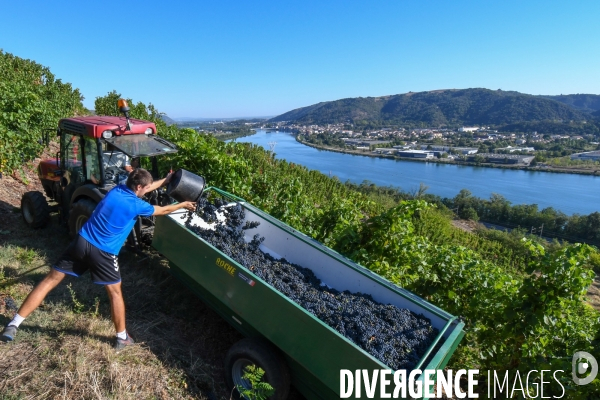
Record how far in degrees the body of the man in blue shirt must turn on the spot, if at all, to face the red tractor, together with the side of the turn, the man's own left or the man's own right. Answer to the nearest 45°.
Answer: approximately 45° to the man's own left

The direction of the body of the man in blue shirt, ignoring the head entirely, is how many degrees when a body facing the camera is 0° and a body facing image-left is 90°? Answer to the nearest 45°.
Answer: approximately 225°

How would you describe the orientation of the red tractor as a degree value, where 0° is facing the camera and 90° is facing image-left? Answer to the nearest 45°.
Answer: approximately 135°

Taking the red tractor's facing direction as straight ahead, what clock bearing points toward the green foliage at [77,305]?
The green foliage is roughly at 8 o'clock from the red tractor.

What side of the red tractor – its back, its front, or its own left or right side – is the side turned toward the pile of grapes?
back

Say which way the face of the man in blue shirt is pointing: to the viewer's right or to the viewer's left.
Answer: to the viewer's right

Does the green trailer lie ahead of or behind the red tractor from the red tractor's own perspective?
behind

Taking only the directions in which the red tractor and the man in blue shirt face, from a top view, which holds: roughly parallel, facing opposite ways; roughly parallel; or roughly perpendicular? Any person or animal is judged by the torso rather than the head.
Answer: roughly perpendicular
